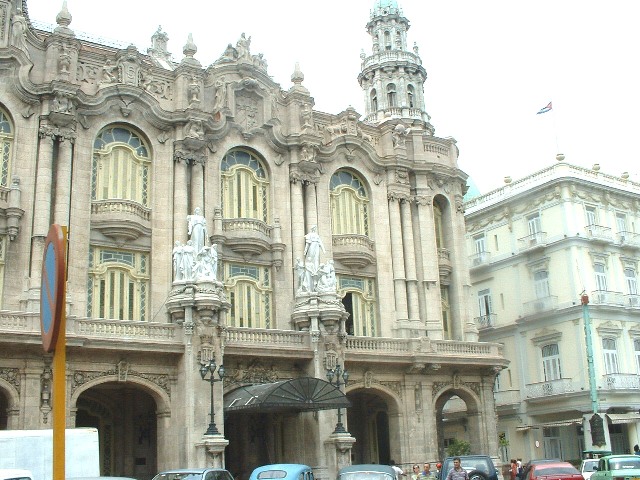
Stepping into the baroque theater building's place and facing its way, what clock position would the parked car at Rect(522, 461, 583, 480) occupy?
The parked car is roughly at 12 o'clock from the baroque theater building.

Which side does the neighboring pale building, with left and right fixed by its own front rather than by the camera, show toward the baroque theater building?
right

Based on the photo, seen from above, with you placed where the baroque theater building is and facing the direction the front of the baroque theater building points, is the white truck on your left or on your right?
on your right

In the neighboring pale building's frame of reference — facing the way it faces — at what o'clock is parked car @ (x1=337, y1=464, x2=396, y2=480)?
The parked car is roughly at 2 o'clock from the neighboring pale building.

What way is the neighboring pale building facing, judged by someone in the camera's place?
facing the viewer and to the right of the viewer

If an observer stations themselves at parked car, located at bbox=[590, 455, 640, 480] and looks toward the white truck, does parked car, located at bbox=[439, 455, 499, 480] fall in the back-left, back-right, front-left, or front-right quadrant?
front-right

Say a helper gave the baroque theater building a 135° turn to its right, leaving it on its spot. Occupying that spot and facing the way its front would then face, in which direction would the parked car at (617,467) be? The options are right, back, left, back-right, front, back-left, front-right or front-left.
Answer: back-left

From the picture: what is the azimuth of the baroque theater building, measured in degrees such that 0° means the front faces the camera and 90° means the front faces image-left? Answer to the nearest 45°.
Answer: approximately 315°

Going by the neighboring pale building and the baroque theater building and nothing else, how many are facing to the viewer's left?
0

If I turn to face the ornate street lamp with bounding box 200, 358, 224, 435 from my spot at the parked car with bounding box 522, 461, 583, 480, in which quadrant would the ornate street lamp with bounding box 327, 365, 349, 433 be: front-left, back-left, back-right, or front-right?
front-right

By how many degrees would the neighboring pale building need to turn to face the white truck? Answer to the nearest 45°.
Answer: approximately 90° to its right
